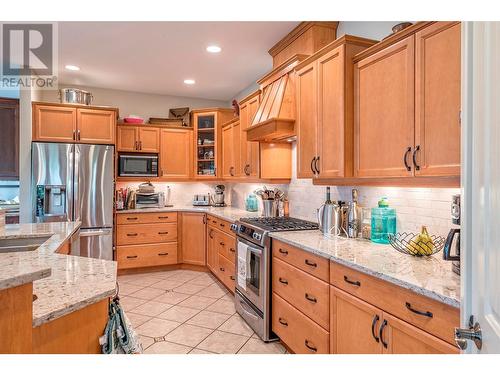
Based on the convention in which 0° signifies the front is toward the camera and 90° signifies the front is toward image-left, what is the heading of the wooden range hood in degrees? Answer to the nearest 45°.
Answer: approximately 45°

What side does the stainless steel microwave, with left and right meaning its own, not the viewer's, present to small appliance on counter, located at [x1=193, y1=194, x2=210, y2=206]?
left

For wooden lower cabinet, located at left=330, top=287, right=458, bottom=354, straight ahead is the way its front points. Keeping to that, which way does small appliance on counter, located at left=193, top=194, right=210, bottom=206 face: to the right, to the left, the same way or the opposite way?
to the left

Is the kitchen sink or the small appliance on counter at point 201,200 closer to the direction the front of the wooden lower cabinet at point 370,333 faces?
the kitchen sink

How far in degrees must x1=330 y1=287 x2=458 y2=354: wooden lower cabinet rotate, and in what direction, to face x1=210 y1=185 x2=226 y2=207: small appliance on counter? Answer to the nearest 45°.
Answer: approximately 90° to its right

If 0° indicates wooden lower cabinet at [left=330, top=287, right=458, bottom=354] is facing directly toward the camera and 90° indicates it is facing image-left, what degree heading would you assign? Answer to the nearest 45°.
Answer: approximately 45°

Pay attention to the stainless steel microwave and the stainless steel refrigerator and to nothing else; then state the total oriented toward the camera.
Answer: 2
